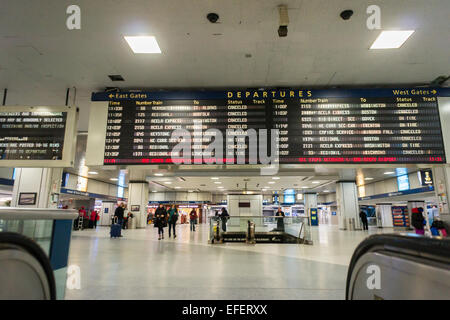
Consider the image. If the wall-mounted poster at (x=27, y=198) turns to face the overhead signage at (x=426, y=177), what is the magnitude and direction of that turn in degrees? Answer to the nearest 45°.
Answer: approximately 90° to its left

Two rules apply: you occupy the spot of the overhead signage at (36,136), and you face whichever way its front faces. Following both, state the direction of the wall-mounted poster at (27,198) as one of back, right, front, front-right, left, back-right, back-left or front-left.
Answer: back

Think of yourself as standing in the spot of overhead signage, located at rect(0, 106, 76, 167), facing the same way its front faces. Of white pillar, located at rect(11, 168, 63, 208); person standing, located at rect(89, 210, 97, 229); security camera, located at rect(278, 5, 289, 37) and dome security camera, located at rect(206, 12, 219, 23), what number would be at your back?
2

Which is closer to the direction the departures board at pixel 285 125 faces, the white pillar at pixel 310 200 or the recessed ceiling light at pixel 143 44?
the recessed ceiling light

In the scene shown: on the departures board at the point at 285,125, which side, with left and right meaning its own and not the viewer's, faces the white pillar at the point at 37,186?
right

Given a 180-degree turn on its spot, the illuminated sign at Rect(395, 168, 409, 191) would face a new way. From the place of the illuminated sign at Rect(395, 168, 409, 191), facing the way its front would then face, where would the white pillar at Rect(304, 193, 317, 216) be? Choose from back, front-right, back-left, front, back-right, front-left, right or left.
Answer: front-left

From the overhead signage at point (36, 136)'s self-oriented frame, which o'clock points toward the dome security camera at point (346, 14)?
The dome security camera is roughly at 11 o'clock from the overhead signage.

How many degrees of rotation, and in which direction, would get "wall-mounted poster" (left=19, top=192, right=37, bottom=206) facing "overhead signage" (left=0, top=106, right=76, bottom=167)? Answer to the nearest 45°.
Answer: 0° — it already faces it

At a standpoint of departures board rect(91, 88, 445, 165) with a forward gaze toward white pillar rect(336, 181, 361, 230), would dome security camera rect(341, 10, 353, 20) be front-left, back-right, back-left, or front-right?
back-right

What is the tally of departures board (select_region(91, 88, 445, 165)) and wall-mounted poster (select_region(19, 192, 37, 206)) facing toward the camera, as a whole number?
2

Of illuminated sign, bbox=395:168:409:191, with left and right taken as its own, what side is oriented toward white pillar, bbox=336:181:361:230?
right
